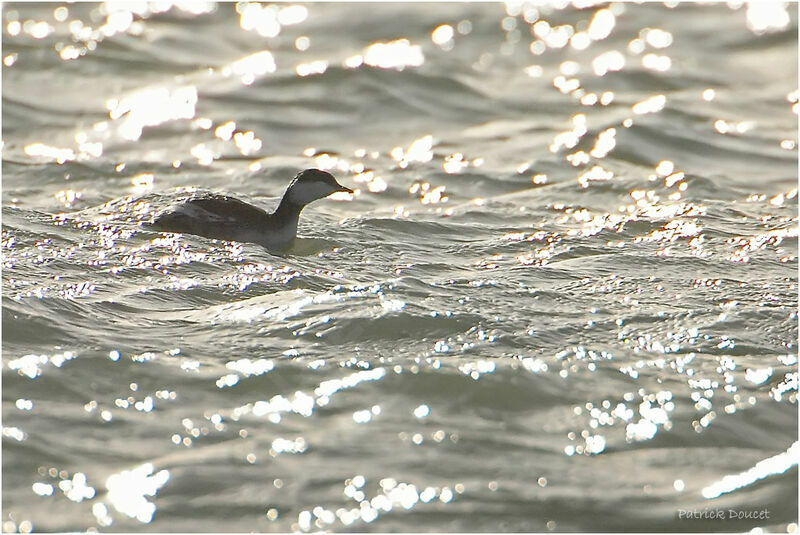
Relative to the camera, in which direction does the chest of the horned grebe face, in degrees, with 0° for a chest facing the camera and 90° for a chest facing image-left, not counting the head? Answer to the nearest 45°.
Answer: approximately 270°
